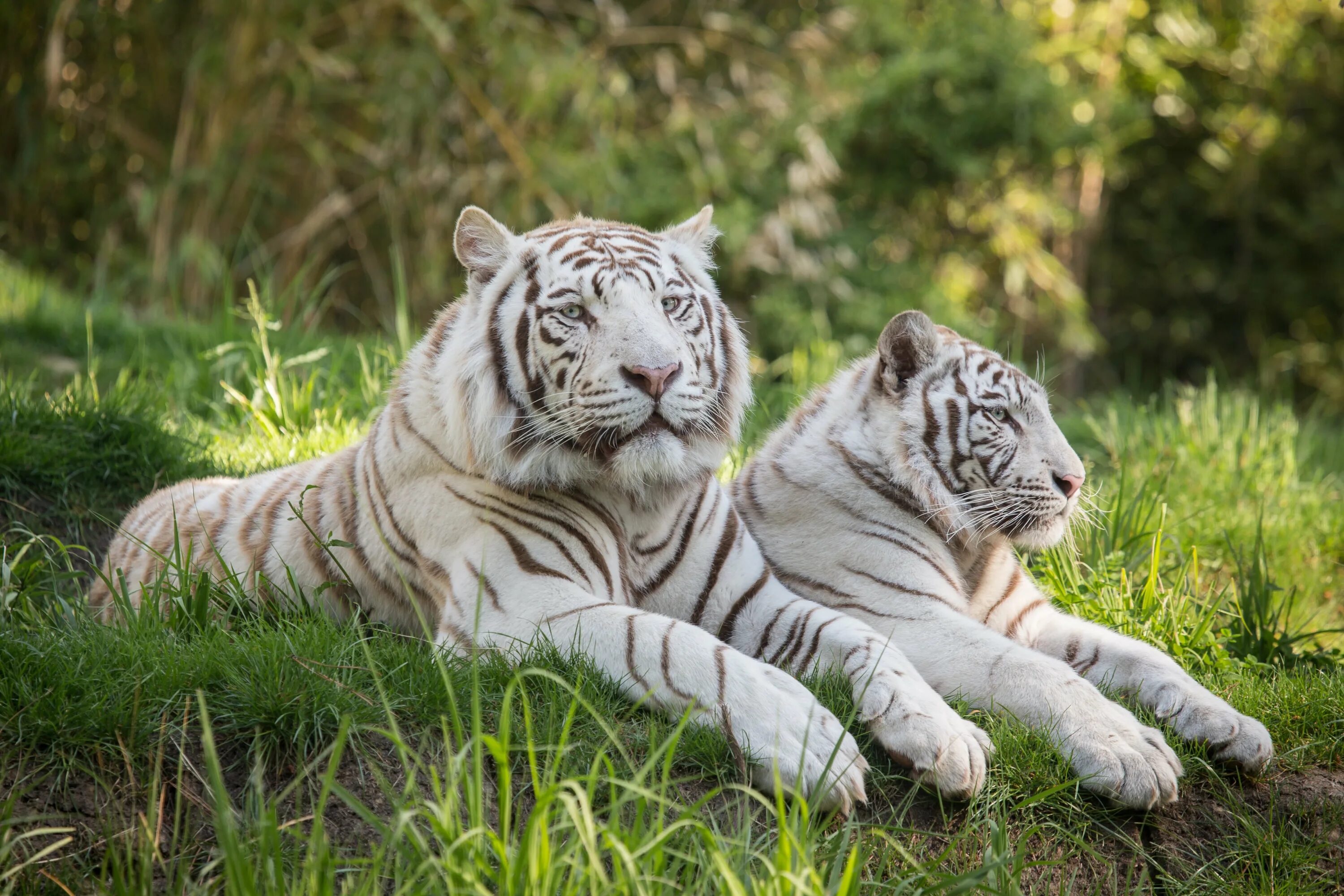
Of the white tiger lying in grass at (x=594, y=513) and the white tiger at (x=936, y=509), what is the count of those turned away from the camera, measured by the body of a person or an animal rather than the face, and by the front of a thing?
0

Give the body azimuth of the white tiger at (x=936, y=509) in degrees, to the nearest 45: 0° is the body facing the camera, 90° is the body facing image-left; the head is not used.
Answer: approximately 315°

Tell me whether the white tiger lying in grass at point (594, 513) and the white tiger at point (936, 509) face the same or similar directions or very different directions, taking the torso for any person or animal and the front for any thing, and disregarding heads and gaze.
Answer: same or similar directions

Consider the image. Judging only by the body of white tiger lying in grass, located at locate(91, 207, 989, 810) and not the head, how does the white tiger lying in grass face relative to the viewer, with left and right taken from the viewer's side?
facing the viewer and to the right of the viewer
